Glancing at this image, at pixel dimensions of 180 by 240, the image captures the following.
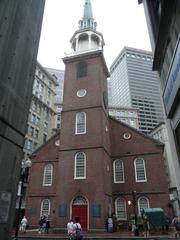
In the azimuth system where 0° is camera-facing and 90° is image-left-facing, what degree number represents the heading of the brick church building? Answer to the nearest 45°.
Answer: approximately 0°

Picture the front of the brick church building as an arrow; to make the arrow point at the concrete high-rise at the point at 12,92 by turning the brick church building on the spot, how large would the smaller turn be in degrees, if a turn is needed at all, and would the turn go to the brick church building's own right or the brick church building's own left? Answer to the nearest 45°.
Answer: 0° — it already faces it
